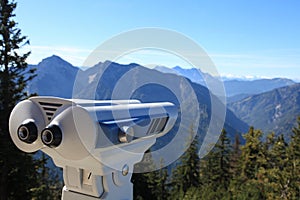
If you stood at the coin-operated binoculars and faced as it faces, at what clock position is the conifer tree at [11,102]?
The conifer tree is roughly at 10 o'clock from the coin-operated binoculars.

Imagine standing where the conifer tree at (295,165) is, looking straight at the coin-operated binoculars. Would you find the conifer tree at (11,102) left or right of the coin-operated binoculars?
right
